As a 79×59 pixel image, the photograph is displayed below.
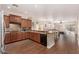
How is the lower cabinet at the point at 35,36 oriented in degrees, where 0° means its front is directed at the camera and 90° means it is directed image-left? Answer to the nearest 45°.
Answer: approximately 45°

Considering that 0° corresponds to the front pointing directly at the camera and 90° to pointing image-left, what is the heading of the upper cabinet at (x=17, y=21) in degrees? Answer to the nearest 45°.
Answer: approximately 315°
